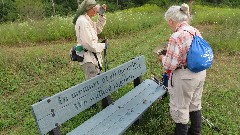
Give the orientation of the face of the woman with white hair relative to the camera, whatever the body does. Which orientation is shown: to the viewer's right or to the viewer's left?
to the viewer's left

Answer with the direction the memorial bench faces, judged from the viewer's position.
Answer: facing the viewer and to the right of the viewer

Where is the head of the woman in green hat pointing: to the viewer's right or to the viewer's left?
to the viewer's right

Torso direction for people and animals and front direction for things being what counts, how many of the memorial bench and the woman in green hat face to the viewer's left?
0

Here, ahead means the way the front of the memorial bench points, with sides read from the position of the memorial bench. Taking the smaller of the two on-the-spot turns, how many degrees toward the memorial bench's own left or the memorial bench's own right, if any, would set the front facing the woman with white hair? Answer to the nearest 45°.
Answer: approximately 45° to the memorial bench's own left

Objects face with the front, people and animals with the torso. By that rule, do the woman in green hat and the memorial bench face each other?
no
